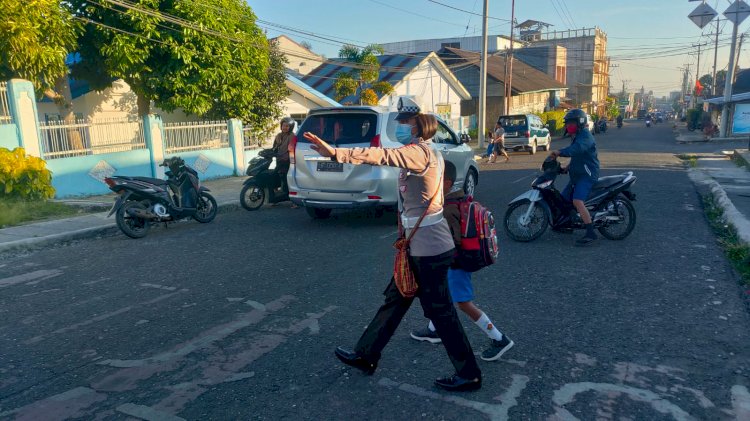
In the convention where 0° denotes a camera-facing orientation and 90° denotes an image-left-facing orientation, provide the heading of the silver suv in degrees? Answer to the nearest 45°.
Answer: approximately 225°

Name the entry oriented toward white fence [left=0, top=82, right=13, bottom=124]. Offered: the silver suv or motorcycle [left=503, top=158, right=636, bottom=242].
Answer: the motorcycle

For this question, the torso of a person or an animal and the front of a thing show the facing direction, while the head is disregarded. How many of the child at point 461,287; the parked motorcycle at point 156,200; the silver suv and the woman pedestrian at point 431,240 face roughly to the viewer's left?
2

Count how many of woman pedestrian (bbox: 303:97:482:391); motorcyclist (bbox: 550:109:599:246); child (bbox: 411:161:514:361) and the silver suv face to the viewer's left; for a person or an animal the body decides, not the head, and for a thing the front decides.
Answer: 3

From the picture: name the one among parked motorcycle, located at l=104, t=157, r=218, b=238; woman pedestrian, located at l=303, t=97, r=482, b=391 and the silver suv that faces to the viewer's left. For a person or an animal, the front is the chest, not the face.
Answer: the woman pedestrian

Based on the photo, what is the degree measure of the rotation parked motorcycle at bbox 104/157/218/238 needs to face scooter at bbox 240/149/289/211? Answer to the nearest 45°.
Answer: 0° — it already faces it

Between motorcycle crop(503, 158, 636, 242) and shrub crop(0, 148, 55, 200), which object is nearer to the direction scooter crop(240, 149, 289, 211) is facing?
the shrub

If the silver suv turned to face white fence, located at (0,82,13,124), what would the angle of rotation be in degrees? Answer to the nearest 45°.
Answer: approximately 135° to its left

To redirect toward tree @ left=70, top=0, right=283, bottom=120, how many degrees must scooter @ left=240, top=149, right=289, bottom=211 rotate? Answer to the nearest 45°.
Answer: approximately 90° to its right

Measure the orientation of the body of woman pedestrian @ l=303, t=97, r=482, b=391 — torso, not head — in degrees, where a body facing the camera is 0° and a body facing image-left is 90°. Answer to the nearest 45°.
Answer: approximately 90°

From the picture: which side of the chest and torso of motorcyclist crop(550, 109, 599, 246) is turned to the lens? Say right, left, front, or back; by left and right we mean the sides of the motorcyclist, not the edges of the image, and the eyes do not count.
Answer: left
